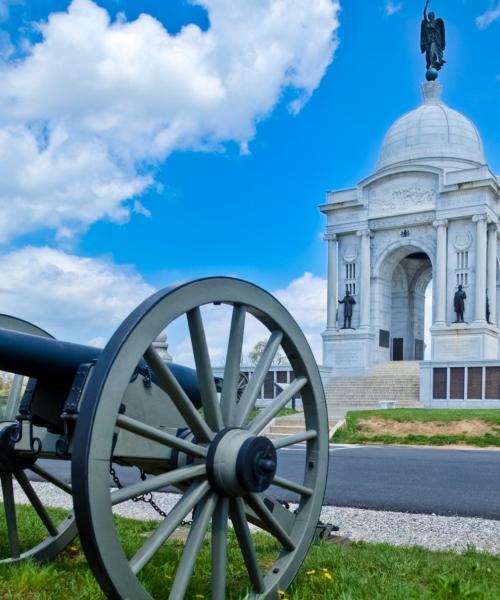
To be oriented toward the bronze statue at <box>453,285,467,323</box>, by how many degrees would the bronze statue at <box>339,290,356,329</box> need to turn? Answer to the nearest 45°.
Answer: approximately 45° to its left

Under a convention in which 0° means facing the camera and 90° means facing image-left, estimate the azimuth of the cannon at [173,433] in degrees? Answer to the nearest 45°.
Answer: approximately 45°

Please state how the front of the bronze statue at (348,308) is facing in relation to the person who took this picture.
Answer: facing the viewer

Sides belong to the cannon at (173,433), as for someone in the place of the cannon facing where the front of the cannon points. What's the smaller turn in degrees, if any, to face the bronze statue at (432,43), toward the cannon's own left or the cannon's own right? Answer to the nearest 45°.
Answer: approximately 135° to the cannon's own right

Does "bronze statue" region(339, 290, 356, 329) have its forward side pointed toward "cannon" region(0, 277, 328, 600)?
yes

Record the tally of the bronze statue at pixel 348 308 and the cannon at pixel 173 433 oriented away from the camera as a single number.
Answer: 0

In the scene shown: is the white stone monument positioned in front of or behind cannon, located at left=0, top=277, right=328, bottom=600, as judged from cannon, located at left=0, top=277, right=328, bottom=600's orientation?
behind
